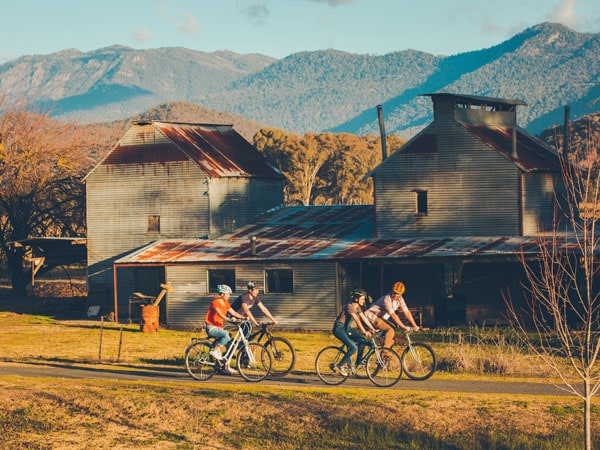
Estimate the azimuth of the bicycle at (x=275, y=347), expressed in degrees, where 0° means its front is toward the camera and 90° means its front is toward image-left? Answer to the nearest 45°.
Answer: approximately 270°

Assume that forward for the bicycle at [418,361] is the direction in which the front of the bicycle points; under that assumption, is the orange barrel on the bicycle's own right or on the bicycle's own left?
on the bicycle's own left

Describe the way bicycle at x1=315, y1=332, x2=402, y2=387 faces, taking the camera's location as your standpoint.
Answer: facing to the right of the viewer

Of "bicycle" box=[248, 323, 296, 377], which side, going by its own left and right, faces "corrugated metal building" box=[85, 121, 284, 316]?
left

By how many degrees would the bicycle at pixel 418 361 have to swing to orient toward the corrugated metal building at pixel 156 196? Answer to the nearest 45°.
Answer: approximately 135° to its left

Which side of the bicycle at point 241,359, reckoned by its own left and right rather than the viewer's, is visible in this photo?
right

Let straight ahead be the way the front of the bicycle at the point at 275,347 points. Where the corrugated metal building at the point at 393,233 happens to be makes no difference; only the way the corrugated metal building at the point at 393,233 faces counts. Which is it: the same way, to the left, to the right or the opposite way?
to the right

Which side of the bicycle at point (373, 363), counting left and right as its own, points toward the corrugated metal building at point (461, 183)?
left

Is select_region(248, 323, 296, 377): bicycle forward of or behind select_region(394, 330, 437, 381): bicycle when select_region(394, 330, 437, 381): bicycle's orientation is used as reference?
behind

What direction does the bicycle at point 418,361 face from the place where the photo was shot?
facing to the right of the viewer

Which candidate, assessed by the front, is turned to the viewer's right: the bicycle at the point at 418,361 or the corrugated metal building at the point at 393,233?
the bicycle
